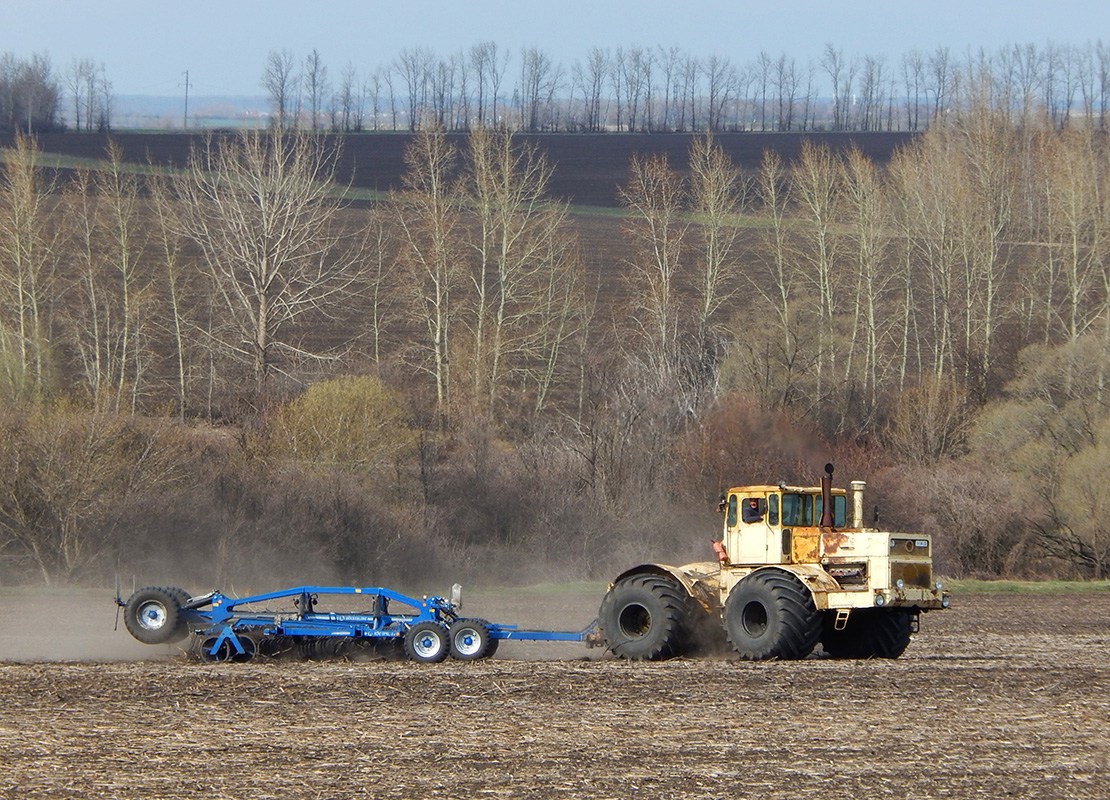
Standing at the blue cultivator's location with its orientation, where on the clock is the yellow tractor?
The yellow tractor is roughly at 12 o'clock from the blue cultivator.

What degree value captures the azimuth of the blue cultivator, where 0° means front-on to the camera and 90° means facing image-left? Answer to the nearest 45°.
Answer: approximately 270°

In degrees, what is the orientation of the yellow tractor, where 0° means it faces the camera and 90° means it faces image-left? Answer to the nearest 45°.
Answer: approximately 315°

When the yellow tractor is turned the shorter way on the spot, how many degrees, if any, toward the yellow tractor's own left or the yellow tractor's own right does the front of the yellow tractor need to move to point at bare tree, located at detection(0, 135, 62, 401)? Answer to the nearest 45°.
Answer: approximately 180°

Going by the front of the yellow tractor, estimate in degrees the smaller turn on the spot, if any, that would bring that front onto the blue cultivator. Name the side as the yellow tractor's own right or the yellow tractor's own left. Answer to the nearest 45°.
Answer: approximately 135° to the yellow tractor's own right

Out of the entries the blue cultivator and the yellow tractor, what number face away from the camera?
0

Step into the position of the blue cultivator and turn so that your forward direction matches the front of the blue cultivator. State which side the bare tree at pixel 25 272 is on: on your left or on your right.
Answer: on your left
